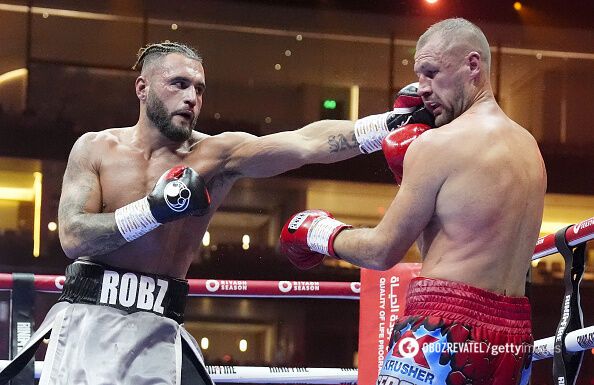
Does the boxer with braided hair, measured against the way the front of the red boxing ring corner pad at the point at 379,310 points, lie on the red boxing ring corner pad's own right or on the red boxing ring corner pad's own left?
on the red boxing ring corner pad's own right

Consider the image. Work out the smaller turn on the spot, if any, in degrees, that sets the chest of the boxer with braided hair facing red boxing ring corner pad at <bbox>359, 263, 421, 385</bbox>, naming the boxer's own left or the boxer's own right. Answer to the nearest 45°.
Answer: approximately 90° to the boxer's own left

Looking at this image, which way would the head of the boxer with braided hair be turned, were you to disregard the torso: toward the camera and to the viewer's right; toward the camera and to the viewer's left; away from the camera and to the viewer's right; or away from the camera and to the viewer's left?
toward the camera and to the viewer's right

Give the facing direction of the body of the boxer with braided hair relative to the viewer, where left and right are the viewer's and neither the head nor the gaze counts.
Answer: facing the viewer and to the right of the viewer

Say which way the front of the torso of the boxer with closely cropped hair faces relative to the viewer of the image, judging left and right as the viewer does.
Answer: facing away from the viewer and to the left of the viewer

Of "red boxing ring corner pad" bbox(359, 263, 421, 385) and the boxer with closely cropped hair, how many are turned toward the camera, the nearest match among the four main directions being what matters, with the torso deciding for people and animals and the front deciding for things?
1

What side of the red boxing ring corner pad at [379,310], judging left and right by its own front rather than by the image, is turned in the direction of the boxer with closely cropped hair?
front

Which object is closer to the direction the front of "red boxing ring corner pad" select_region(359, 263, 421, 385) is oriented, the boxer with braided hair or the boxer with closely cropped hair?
the boxer with closely cropped hair

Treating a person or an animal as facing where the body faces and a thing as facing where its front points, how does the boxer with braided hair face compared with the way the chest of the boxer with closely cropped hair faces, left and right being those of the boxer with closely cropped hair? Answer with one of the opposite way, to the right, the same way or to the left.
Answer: the opposite way
